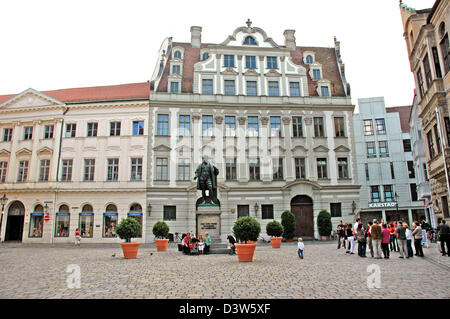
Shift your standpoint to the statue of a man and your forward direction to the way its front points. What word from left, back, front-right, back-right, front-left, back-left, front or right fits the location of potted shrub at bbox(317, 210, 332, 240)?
back-left

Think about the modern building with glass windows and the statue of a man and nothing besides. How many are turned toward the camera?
2

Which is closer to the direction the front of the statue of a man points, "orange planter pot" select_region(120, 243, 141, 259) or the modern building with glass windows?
the orange planter pot

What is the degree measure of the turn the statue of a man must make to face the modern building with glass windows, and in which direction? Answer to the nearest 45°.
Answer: approximately 135° to its left

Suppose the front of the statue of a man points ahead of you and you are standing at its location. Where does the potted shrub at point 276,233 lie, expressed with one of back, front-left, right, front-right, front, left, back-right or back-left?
back-left

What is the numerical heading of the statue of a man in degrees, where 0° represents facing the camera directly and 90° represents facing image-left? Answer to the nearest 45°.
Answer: approximately 0°

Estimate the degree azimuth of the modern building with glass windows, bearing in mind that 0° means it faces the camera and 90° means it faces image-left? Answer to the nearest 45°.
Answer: approximately 0°
